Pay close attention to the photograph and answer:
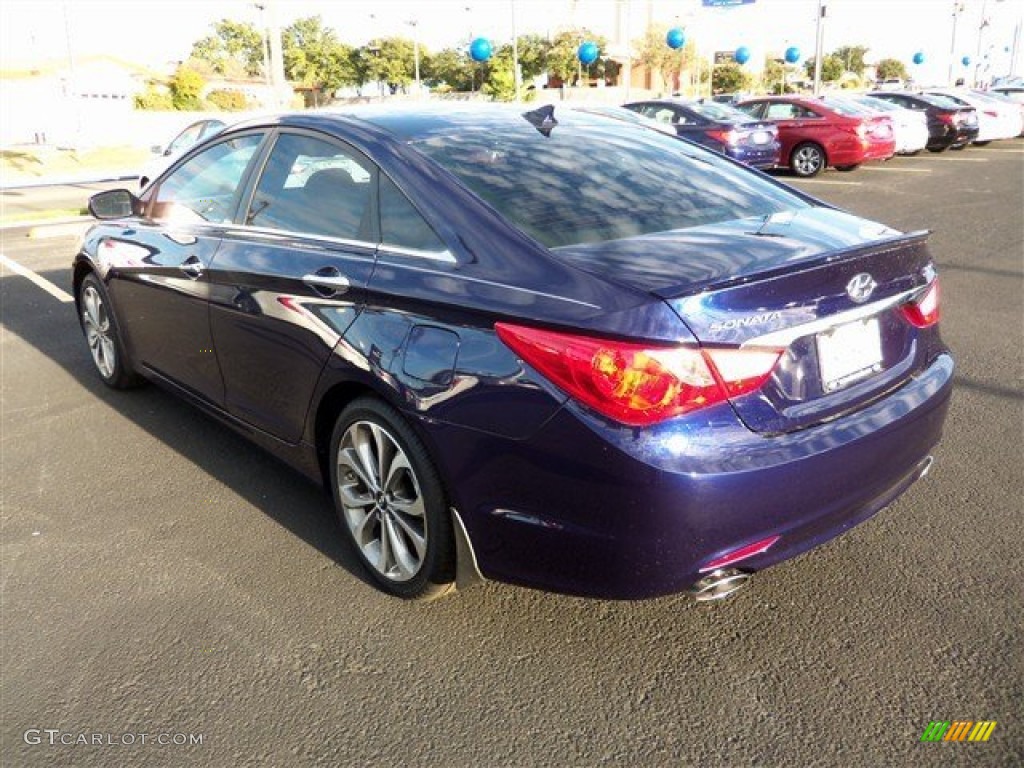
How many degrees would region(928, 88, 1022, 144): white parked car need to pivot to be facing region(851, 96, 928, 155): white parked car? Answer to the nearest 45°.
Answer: approximately 135° to its left

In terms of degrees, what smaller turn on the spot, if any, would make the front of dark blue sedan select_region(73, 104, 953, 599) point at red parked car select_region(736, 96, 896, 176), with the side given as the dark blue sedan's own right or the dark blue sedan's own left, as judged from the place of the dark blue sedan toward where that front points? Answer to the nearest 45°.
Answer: approximately 45° to the dark blue sedan's own right

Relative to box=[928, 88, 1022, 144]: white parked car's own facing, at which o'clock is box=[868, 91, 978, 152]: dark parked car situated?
The dark parked car is roughly at 8 o'clock from the white parked car.

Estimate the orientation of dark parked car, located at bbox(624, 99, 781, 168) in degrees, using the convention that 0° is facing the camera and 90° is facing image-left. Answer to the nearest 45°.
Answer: approximately 135°

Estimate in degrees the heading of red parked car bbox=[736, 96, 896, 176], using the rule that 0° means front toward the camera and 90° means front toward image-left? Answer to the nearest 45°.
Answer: approximately 135°

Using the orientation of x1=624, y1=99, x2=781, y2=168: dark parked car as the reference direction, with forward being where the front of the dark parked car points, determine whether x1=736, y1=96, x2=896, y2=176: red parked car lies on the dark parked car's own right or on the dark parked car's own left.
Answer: on the dark parked car's own right

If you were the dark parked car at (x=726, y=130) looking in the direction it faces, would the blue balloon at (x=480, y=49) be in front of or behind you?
in front

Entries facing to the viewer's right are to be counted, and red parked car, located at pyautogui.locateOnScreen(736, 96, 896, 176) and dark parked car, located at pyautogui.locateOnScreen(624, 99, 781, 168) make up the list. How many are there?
0

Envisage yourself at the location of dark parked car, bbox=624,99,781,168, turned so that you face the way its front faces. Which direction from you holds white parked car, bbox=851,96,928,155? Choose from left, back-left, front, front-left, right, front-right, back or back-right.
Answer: right

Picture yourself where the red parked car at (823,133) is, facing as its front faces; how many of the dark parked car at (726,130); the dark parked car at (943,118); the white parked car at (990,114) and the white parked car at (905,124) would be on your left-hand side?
1

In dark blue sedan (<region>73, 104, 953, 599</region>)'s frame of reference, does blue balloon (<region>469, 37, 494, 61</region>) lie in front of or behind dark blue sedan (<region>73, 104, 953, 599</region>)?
in front
